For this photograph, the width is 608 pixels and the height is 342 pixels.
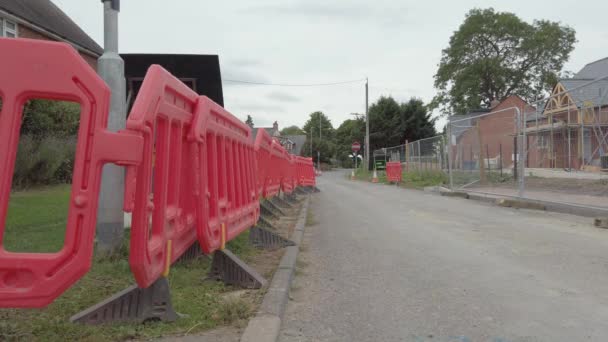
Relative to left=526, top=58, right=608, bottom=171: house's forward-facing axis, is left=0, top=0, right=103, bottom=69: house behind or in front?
in front

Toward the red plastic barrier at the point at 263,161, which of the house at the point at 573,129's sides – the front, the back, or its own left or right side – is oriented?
front

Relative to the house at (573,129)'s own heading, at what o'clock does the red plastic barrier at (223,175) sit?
The red plastic barrier is roughly at 11 o'clock from the house.

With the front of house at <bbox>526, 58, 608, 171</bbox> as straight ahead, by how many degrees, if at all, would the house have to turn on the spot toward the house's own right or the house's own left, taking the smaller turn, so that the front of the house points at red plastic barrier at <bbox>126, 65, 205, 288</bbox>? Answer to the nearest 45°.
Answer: approximately 45° to the house's own left

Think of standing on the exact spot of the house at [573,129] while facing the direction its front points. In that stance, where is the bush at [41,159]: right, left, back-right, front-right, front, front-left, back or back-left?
front

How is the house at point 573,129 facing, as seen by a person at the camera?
facing the viewer and to the left of the viewer

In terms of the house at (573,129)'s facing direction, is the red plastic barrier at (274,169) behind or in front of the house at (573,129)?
in front

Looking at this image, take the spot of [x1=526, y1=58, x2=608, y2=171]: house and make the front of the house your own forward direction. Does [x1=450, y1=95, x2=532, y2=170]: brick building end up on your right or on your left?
on your right

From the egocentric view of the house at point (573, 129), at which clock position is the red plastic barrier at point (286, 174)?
The red plastic barrier is roughly at 12 o'clock from the house.
